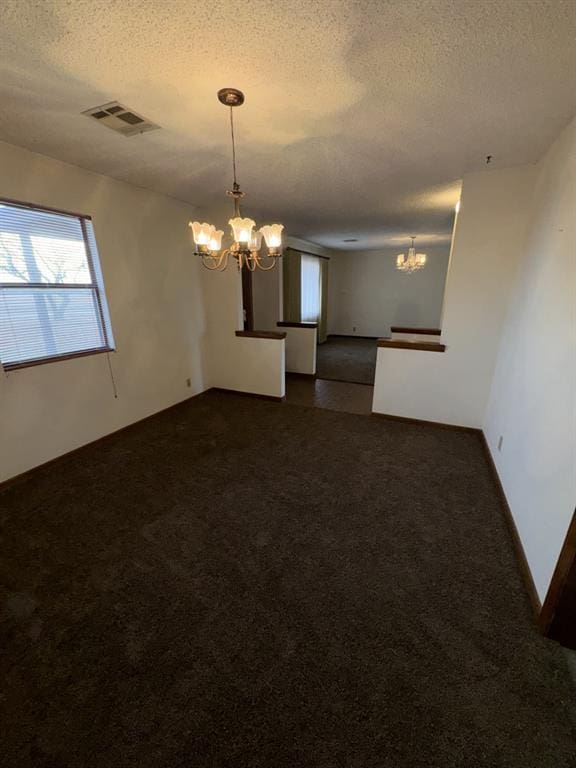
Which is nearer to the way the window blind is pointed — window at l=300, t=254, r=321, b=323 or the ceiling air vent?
the ceiling air vent

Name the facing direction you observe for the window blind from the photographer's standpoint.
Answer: facing the viewer and to the right of the viewer

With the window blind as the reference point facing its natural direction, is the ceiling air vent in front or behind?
in front

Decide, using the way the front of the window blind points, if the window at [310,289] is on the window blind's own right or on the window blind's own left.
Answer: on the window blind's own left
